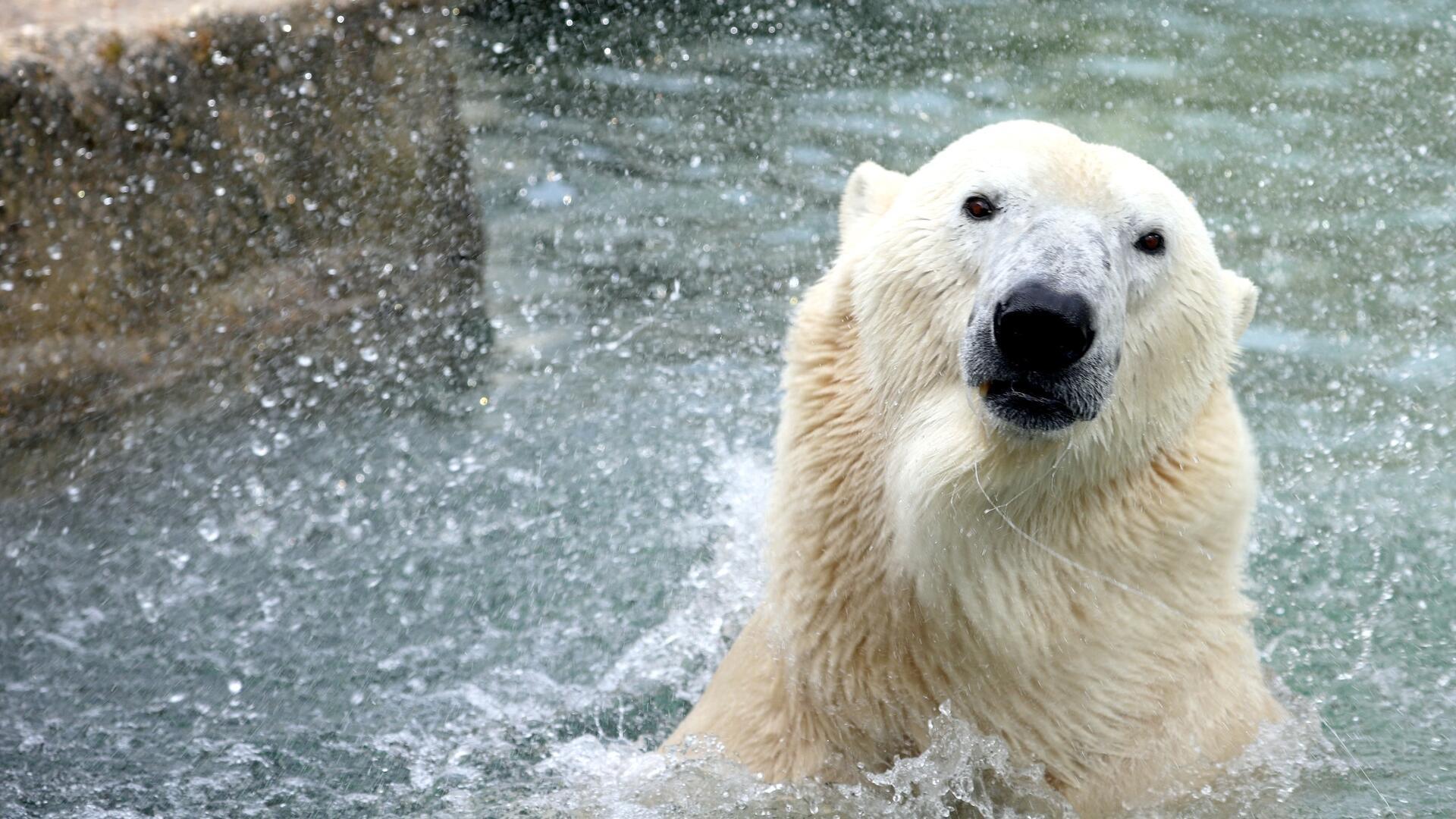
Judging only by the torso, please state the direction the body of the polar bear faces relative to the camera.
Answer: toward the camera
